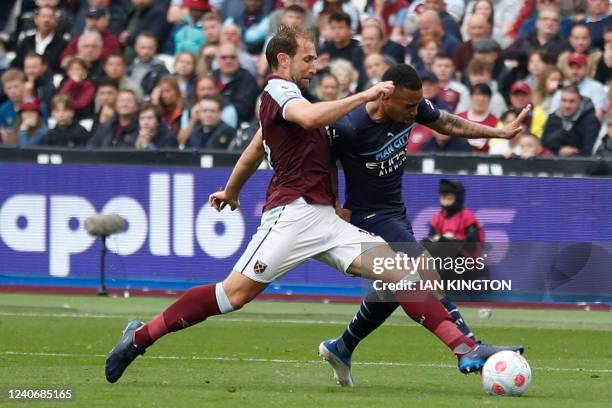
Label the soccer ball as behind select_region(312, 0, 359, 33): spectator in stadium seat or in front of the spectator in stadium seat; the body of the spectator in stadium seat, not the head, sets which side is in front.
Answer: in front

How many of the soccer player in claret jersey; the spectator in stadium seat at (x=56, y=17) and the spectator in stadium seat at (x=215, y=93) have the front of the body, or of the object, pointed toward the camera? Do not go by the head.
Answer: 2

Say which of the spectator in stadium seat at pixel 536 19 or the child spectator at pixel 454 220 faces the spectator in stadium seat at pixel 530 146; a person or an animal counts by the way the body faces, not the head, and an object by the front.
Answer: the spectator in stadium seat at pixel 536 19

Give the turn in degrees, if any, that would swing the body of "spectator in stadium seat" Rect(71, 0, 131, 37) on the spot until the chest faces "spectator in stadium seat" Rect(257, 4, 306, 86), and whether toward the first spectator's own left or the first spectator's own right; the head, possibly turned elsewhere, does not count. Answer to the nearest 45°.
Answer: approximately 45° to the first spectator's own left

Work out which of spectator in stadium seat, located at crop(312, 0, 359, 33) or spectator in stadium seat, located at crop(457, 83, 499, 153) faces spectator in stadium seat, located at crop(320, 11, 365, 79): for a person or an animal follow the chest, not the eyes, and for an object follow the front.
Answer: spectator in stadium seat, located at crop(312, 0, 359, 33)

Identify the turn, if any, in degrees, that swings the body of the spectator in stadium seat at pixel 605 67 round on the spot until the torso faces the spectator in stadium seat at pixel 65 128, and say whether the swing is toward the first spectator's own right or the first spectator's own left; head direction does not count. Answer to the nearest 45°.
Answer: approximately 90° to the first spectator's own right

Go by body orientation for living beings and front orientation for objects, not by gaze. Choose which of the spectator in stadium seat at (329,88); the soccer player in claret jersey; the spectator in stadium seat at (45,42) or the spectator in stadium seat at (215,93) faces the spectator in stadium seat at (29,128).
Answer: the spectator in stadium seat at (45,42)

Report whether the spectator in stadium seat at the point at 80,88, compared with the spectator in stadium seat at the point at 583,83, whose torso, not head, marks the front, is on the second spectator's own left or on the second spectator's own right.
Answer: on the second spectator's own right

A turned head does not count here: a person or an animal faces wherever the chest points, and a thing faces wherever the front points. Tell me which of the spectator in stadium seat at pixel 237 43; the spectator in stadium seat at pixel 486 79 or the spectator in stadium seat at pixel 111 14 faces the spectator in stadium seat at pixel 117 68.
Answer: the spectator in stadium seat at pixel 111 14

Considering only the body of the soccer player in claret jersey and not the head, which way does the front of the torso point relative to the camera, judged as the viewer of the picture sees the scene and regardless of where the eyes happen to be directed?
to the viewer's right
